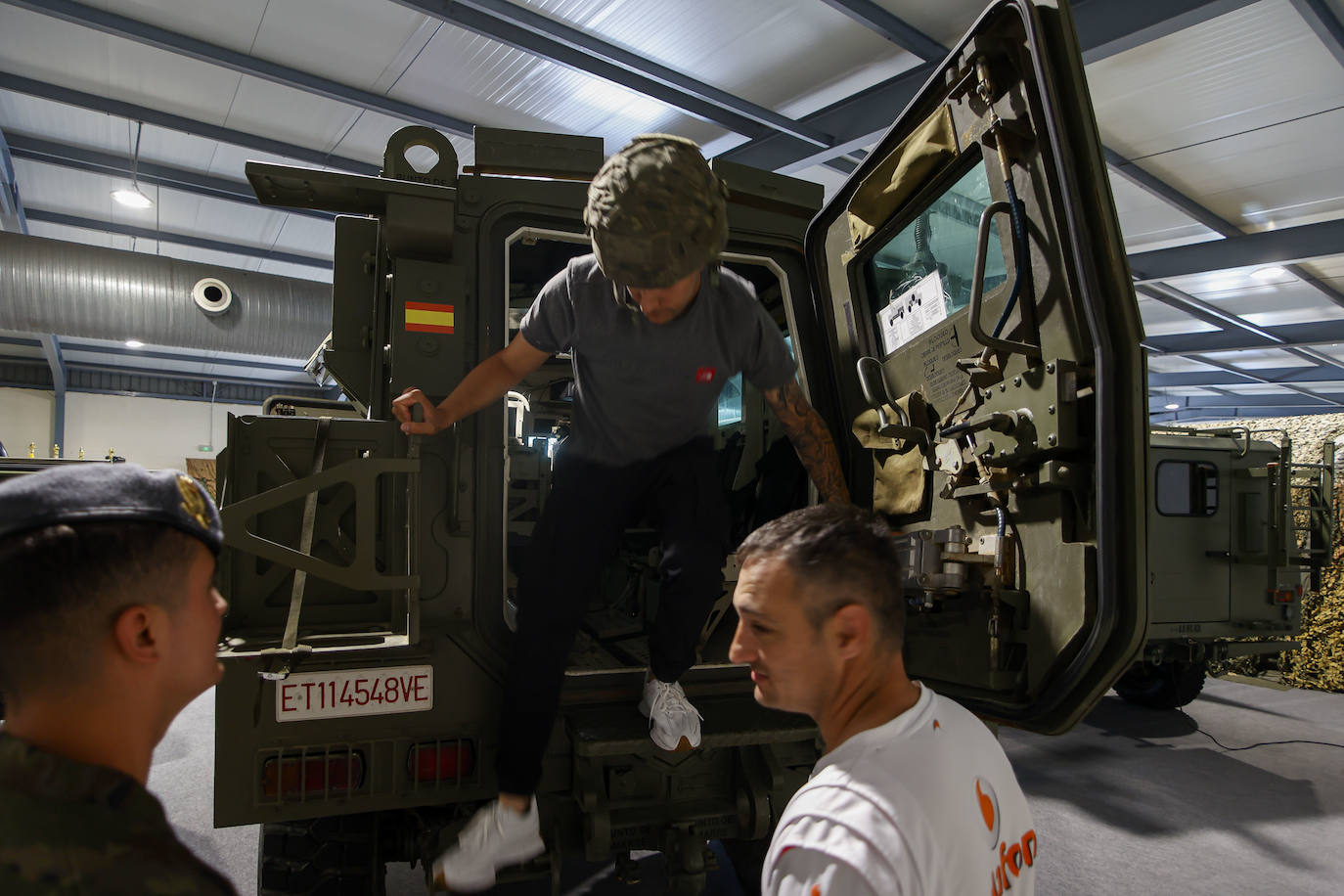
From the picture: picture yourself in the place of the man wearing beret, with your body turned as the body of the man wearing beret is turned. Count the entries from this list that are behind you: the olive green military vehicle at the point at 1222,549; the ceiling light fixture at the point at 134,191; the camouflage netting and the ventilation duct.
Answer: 0

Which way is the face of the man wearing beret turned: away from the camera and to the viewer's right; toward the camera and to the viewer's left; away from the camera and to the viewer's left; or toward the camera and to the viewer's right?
away from the camera and to the viewer's right

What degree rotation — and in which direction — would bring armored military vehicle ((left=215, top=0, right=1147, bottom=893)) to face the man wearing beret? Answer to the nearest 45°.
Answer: approximately 135° to its left

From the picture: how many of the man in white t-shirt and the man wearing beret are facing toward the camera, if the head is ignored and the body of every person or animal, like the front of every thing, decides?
0

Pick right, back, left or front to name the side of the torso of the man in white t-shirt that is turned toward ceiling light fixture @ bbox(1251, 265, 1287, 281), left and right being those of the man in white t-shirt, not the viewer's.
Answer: right

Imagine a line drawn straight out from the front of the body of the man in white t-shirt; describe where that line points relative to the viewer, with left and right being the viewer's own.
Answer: facing away from the viewer and to the left of the viewer

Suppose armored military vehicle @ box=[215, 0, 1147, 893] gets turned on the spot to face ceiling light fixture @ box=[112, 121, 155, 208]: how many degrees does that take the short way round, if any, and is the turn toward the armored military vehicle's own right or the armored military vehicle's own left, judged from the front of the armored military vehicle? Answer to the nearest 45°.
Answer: approximately 45° to the armored military vehicle's own left

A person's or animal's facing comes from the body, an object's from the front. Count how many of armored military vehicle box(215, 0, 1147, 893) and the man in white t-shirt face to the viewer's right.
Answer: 0

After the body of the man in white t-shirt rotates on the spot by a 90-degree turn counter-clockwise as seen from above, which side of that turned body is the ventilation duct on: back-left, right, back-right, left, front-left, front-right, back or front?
right

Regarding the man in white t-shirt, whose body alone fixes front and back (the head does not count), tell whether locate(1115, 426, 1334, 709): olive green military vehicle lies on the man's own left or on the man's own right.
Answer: on the man's own right

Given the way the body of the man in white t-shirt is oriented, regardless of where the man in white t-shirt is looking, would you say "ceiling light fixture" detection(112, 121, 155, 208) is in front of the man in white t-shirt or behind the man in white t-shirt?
in front

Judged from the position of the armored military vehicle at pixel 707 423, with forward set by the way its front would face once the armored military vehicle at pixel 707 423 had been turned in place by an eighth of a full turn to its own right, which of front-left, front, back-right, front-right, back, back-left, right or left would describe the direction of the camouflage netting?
front

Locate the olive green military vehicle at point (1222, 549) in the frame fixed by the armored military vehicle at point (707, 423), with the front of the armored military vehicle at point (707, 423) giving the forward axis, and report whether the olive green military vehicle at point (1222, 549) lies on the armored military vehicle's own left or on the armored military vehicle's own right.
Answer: on the armored military vehicle's own right

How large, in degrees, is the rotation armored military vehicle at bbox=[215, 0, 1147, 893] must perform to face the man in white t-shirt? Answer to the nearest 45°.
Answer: approximately 180°

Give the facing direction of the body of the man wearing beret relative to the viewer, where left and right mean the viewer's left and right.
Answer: facing away from the viewer and to the right of the viewer

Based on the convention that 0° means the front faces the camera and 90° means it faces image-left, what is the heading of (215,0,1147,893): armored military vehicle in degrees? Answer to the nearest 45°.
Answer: approximately 180°
